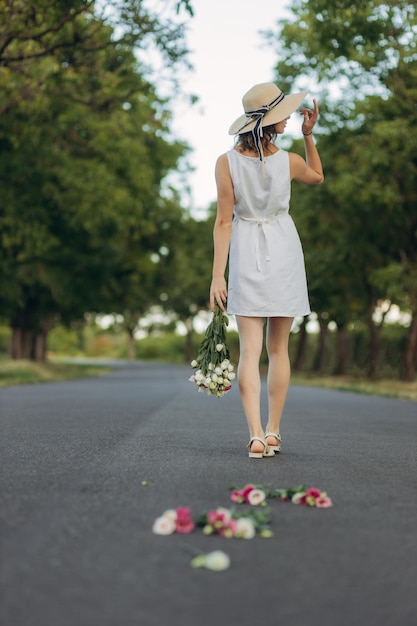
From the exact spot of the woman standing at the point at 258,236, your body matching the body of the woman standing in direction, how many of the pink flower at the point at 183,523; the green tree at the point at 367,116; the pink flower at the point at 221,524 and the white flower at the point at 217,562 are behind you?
3

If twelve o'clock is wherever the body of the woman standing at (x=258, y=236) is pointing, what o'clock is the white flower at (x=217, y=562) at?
The white flower is roughly at 6 o'clock from the woman standing.

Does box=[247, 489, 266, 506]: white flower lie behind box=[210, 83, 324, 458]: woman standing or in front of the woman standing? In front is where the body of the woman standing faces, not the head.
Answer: behind

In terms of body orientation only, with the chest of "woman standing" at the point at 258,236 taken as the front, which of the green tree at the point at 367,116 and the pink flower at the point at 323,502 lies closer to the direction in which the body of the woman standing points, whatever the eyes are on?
the green tree

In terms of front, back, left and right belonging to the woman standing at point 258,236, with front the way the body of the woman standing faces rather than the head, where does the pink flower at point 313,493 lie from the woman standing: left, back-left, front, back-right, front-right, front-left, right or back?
back

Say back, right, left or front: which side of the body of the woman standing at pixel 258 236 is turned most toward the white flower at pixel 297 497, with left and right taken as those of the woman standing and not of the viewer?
back

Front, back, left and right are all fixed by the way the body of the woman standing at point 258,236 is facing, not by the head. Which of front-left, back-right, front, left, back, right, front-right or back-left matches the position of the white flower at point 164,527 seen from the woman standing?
back

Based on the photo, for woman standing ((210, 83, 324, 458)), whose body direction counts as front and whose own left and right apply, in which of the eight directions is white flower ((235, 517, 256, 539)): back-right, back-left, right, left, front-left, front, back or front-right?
back

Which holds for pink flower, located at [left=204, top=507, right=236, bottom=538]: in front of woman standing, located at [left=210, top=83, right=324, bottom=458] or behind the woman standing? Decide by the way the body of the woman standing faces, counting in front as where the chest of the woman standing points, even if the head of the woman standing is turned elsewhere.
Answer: behind

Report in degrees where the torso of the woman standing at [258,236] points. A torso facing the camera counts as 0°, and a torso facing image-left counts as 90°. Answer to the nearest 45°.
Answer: approximately 180°

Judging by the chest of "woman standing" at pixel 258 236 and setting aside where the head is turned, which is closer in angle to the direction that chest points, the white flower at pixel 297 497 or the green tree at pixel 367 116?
the green tree

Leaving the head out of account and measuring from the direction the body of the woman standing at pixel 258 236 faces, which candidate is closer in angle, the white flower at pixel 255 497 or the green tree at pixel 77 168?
the green tree

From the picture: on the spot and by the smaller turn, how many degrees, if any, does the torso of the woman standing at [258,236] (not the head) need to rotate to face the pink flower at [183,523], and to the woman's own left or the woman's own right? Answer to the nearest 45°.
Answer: approximately 180°

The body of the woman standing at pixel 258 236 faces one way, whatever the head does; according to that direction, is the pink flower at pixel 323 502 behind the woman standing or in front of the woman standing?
behind
